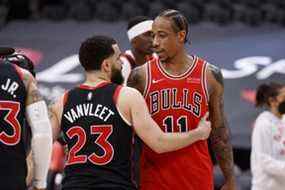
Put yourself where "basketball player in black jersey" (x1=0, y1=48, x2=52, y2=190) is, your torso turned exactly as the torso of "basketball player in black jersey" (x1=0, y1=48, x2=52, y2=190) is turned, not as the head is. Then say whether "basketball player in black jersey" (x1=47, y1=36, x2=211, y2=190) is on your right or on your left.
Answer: on your right

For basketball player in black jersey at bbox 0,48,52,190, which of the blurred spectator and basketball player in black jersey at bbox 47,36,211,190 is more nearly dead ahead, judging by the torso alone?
the blurred spectator

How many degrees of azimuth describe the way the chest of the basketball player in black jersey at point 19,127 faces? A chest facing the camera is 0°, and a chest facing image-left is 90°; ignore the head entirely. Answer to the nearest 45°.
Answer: approximately 180°

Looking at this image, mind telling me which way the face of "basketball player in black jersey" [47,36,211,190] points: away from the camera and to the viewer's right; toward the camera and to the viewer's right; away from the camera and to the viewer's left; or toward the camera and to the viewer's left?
away from the camera and to the viewer's right
